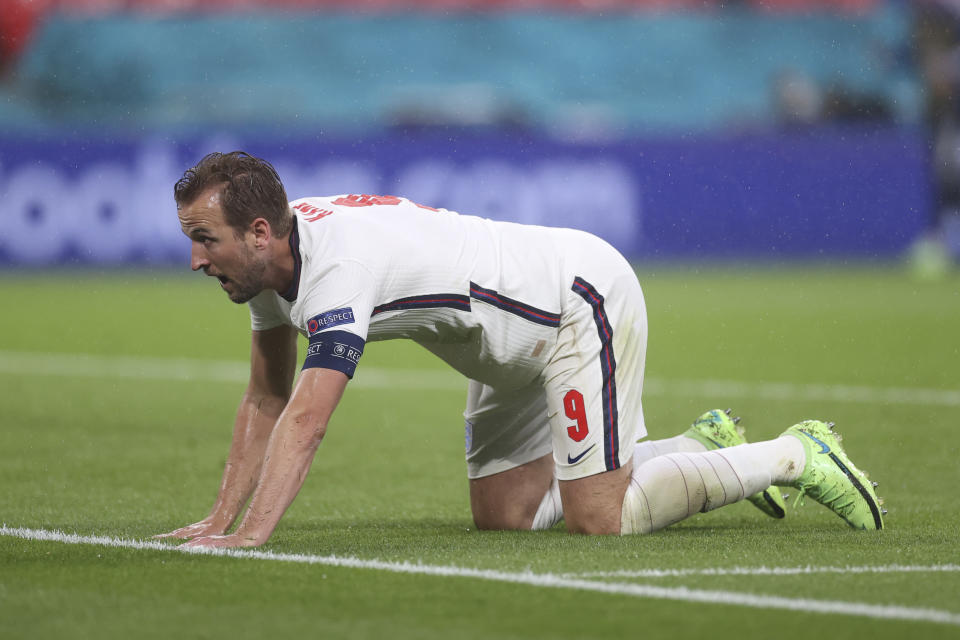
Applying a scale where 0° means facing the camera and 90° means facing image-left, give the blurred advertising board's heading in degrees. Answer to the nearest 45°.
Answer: approximately 0°

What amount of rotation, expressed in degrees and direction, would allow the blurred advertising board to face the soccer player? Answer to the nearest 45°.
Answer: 0° — it already faces them
